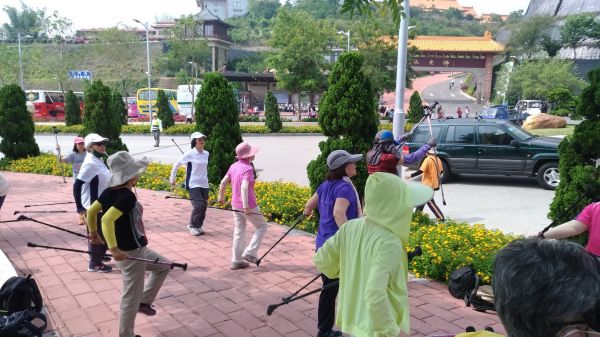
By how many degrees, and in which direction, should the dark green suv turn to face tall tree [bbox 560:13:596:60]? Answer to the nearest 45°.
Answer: approximately 90° to its left

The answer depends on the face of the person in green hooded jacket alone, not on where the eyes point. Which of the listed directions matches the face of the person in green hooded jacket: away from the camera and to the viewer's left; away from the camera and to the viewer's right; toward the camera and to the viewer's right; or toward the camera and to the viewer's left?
away from the camera and to the viewer's right

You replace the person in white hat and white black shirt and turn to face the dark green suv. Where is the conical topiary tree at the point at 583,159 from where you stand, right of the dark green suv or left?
right

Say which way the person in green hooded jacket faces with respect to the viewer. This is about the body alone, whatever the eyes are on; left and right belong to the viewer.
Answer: facing away from the viewer and to the right of the viewer

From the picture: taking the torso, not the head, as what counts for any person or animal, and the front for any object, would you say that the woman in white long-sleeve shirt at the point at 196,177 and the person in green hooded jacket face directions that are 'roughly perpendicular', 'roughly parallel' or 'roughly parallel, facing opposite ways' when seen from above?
roughly perpendicular

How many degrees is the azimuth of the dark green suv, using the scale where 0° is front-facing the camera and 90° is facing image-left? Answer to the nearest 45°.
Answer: approximately 270°

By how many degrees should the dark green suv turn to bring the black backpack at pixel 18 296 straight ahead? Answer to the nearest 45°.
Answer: approximately 90° to its right

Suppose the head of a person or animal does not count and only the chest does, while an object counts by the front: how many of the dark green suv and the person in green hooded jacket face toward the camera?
0

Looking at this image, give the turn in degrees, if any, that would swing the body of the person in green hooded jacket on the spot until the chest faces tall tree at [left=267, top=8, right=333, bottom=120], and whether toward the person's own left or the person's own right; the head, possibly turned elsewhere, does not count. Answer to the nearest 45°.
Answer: approximately 45° to the person's own left

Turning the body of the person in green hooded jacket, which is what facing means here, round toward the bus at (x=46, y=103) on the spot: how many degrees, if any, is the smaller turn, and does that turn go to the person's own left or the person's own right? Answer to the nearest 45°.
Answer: approximately 90° to the person's own left

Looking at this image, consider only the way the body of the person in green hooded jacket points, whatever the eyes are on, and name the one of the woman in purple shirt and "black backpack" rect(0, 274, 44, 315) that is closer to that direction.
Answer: the woman in purple shirt
